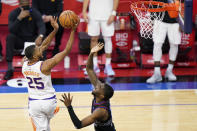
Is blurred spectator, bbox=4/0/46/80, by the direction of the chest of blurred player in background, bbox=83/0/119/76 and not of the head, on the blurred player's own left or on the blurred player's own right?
on the blurred player's own right

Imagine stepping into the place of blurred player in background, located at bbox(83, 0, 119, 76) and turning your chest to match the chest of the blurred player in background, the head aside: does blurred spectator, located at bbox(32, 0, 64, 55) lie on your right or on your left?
on your right

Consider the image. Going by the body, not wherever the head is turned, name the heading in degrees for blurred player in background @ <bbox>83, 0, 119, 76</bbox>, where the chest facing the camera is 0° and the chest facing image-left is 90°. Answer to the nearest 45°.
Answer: approximately 0°

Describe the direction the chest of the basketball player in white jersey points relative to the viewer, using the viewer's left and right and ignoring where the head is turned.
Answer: facing away from the viewer and to the right of the viewer

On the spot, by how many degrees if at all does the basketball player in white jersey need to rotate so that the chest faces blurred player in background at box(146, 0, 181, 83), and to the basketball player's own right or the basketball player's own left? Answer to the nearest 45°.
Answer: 0° — they already face them

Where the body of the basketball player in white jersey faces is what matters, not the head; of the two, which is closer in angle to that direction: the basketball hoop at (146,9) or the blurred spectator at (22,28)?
the basketball hoop

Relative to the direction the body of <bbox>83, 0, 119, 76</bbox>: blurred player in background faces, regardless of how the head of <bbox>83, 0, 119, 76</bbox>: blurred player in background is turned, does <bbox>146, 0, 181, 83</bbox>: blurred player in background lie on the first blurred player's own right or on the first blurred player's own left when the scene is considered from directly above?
on the first blurred player's own left

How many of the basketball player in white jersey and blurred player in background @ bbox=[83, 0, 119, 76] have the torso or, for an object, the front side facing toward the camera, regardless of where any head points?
1
